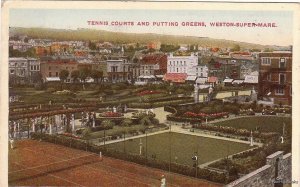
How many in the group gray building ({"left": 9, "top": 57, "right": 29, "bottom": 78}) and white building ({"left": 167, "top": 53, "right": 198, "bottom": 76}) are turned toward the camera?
2

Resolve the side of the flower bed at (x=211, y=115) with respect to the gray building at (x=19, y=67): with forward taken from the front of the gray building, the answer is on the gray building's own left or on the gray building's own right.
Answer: on the gray building's own left

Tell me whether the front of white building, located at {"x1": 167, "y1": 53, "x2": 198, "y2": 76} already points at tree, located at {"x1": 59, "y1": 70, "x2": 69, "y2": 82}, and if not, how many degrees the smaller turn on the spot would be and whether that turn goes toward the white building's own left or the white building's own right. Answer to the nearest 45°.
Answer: approximately 90° to the white building's own right

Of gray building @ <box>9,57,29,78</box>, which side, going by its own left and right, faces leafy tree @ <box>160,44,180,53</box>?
left

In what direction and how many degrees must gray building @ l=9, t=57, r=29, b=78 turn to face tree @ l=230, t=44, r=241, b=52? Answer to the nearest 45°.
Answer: approximately 90° to its left
